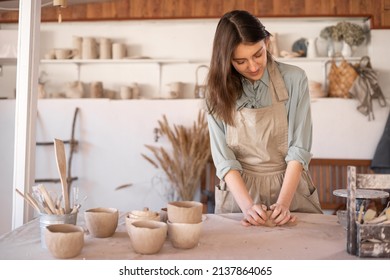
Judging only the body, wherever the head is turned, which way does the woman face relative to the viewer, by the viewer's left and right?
facing the viewer

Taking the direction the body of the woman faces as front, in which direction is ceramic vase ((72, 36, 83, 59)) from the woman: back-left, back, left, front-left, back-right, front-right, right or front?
back-right

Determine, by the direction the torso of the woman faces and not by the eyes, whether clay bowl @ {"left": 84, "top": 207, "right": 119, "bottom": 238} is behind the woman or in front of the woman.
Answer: in front

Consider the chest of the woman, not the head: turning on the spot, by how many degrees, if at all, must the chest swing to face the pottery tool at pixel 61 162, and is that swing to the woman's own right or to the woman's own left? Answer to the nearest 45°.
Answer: approximately 45° to the woman's own right

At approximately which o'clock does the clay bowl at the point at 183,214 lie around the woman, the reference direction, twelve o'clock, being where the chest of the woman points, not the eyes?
The clay bowl is roughly at 1 o'clock from the woman.

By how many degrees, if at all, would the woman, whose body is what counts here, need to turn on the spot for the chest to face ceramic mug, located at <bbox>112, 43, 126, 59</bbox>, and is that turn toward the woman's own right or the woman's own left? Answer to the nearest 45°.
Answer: approximately 135° to the woman's own right

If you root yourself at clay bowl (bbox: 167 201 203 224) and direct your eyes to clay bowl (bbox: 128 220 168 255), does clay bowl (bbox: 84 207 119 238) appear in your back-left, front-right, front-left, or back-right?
front-right

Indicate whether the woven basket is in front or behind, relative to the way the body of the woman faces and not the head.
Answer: behind

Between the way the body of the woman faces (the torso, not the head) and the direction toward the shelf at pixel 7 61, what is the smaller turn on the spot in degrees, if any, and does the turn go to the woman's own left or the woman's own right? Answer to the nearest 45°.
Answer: approximately 135° to the woman's own right

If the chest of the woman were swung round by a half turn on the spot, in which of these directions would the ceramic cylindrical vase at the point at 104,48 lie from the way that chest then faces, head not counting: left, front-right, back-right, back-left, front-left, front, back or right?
front-left

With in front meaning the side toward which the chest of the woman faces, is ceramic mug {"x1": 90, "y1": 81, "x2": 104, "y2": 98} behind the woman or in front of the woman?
behind

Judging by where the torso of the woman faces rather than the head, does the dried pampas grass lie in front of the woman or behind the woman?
behind
